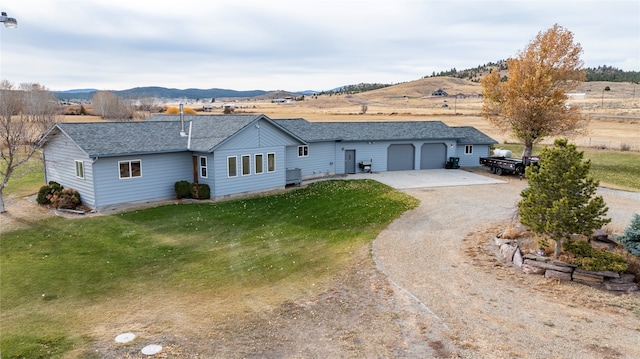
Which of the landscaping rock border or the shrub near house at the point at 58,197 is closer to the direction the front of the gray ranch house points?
the landscaping rock border

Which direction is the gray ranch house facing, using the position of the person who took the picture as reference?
facing the viewer and to the right of the viewer

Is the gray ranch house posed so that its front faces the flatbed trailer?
no

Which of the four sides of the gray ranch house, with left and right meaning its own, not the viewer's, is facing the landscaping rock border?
front

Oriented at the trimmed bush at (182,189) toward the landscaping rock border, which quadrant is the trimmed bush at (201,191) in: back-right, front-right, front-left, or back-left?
front-left

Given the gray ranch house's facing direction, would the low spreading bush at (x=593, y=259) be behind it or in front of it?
in front

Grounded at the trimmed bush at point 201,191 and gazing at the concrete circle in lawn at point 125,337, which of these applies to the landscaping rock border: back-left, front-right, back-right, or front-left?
front-left

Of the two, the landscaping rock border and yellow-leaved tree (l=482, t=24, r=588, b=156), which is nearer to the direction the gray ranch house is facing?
the landscaping rock border

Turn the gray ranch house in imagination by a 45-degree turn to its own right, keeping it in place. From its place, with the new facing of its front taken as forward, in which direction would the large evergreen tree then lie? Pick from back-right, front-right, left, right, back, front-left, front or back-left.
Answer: front-left

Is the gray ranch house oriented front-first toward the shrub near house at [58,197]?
no

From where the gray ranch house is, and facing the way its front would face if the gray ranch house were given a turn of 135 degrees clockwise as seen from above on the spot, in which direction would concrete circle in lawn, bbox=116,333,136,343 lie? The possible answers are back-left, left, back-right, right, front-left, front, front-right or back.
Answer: left

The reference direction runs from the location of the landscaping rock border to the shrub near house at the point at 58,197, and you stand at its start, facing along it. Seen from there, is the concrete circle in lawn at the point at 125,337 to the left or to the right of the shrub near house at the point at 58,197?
left
